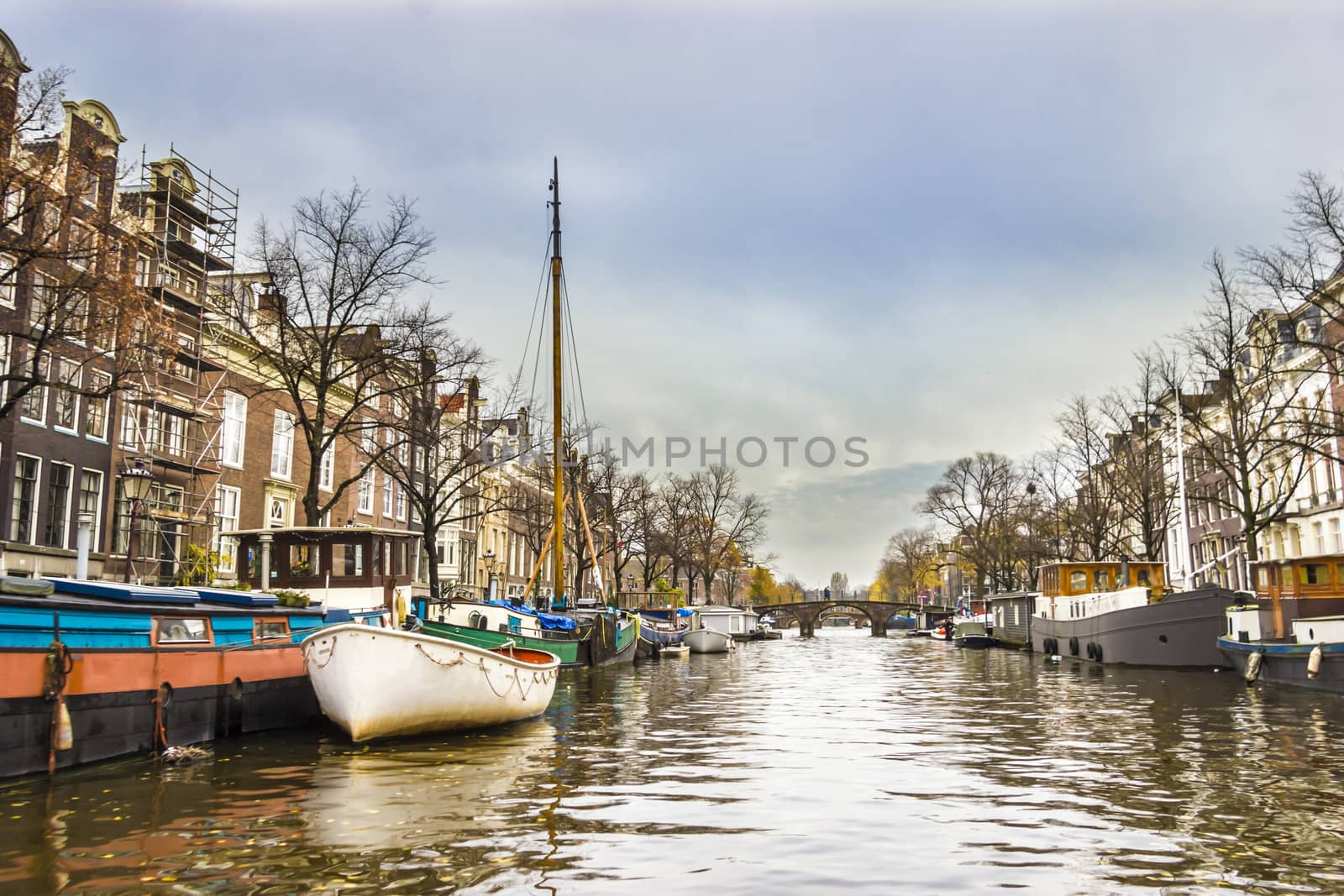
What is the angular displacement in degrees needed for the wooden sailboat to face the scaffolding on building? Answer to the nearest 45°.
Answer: approximately 90° to its left

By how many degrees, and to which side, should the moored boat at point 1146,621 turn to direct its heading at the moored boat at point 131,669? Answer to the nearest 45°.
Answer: approximately 45° to its right

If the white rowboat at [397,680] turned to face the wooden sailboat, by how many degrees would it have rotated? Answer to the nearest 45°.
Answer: approximately 135° to its right

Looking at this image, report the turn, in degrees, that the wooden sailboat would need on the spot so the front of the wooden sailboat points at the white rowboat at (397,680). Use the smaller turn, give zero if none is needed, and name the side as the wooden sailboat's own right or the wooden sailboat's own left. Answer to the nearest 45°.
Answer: approximately 180°

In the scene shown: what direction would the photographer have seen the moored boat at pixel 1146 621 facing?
facing the viewer and to the right of the viewer

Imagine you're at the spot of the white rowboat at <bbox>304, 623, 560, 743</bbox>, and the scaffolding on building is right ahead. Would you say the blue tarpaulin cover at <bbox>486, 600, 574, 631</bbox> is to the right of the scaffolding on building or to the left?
right

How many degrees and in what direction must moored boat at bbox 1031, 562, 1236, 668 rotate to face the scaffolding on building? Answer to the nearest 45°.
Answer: approximately 90° to its right

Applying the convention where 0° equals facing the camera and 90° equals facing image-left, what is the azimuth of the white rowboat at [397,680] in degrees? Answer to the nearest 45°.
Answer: approximately 45°

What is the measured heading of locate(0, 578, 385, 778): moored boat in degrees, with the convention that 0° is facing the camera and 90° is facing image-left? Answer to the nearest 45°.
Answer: approximately 225°
